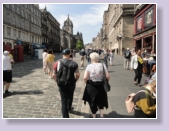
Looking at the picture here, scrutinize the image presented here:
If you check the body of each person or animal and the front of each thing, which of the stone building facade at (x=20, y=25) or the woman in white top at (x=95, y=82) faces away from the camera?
the woman in white top

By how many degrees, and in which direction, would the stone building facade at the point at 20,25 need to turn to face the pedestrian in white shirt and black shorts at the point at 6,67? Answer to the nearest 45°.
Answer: approximately 45° to its right

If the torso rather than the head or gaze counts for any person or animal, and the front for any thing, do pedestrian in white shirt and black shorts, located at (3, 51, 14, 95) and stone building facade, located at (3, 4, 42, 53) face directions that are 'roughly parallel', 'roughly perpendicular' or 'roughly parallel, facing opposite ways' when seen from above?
roughly perpendicular

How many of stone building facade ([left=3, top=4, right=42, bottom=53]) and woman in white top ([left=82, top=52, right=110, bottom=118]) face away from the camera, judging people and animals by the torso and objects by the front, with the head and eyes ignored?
1

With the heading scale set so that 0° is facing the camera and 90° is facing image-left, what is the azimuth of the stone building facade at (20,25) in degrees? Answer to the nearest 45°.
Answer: approximately 315°

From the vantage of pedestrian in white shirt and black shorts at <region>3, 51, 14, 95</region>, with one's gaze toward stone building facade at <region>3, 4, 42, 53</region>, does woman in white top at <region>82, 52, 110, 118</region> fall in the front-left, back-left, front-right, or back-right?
back-right

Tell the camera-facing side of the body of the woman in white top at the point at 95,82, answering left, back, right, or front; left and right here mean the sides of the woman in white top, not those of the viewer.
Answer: back

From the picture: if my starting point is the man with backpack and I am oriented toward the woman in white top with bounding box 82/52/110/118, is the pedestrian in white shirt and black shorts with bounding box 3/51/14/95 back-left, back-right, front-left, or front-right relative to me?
back-left
